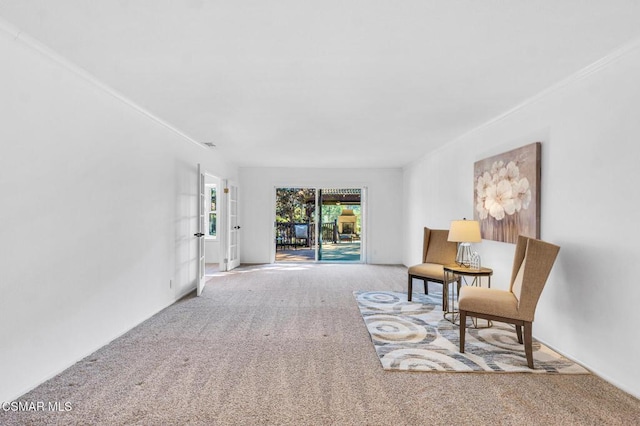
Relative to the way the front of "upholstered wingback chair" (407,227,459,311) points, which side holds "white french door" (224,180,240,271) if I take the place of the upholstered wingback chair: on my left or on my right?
on my right

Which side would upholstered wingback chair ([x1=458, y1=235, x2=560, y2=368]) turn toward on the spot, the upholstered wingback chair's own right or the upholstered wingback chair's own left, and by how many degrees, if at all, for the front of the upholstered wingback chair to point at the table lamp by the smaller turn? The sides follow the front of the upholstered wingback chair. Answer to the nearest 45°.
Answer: approximately 45° to the upholstered wingback chair's own right

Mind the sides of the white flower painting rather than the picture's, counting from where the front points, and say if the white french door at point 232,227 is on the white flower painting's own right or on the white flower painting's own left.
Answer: on the white flower painting's own right

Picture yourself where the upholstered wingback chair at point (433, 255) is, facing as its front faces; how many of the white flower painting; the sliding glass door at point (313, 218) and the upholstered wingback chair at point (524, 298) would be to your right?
1

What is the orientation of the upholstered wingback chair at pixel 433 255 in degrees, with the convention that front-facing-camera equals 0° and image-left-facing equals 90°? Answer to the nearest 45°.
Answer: approximately 45°

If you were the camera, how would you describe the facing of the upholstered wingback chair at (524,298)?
facing to the left of the viewer

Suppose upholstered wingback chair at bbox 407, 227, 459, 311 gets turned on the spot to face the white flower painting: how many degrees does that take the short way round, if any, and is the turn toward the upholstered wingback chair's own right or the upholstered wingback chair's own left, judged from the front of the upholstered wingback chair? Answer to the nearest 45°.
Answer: approximately 90° to the upholstered wingback chair's own left

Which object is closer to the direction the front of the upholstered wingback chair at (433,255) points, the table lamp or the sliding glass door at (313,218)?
the table lamp

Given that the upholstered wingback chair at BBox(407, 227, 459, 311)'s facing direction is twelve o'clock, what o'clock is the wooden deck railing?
The wooden deck railing is roughly at 3 o'clock from the upholstered wingback chair.

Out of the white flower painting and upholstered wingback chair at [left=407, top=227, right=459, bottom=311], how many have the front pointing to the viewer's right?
0

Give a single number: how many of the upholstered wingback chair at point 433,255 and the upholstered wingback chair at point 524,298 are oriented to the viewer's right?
0
